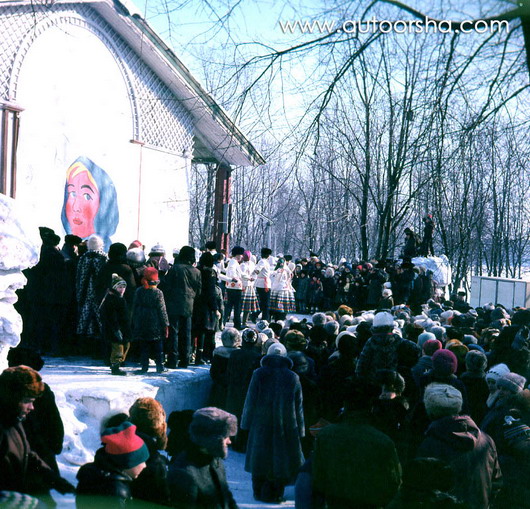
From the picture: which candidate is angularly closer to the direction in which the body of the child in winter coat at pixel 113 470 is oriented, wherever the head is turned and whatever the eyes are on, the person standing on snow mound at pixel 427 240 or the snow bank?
the person standing on snow mound

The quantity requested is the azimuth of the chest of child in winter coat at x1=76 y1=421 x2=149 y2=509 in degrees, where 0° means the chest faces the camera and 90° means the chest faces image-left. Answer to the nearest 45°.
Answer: approximately 225°

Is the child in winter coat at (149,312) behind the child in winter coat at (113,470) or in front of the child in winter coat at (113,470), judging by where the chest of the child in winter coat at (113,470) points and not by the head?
in front

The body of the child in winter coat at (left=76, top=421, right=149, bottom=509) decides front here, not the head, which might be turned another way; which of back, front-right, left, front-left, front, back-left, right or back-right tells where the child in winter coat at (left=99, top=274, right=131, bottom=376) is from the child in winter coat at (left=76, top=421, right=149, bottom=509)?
front-left

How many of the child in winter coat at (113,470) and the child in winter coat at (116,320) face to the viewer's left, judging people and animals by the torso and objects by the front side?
0
